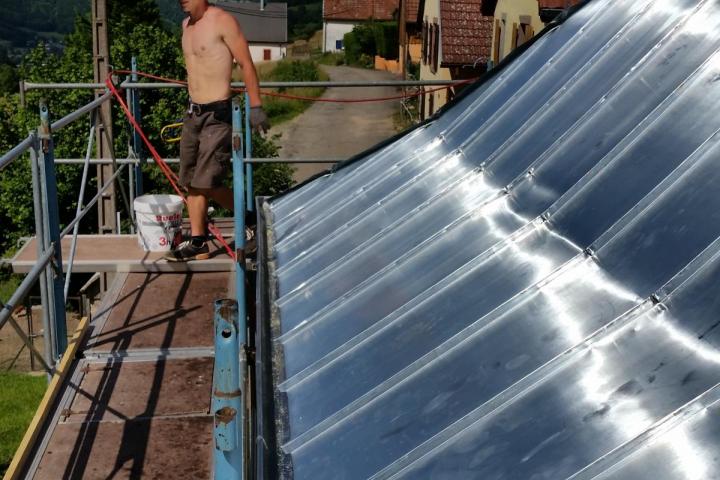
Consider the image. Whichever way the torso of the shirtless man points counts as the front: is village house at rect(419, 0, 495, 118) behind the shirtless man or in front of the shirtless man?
behind

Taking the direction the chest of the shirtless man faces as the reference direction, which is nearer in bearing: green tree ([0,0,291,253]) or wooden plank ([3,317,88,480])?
the wooden plank

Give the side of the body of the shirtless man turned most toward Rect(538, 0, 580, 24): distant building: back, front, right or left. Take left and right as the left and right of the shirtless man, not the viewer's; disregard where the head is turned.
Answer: back

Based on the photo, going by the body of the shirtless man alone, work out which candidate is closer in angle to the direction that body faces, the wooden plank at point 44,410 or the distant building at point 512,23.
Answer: the wooden plank

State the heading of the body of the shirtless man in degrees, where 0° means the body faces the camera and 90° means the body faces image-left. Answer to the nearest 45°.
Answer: approximately 45°

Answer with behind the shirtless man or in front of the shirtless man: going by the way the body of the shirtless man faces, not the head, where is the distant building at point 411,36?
behind

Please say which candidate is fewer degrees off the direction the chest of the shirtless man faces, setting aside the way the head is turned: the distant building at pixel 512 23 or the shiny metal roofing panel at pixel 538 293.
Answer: the shiny metal roofing panel

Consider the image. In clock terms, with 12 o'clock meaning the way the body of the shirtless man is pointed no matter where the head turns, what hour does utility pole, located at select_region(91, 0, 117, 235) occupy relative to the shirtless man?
The utility pole is roughly at 4 o'clock from the shirtless man.

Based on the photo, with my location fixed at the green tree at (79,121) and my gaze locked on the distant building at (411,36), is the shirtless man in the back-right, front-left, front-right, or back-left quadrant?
back-right

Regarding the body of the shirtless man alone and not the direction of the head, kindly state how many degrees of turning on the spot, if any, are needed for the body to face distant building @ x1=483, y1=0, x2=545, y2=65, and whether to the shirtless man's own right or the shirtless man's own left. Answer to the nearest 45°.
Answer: approximately 180°
